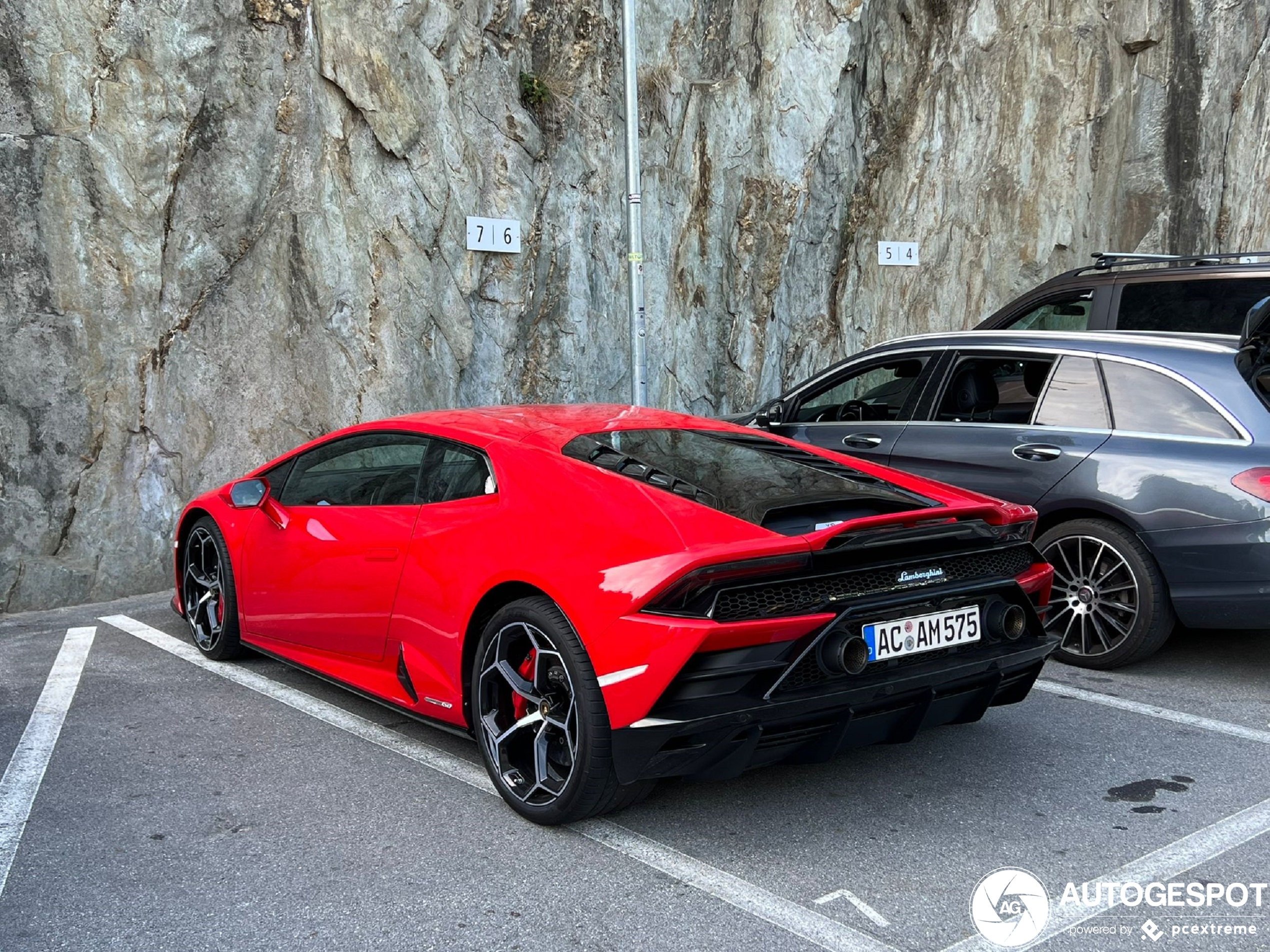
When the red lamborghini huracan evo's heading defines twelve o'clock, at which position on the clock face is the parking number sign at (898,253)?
The parking number sign is roughly at 2 o'clock from the red lamborghini huracan evo.

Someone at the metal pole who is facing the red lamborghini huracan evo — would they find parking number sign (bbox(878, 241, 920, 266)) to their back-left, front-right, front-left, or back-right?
back-left

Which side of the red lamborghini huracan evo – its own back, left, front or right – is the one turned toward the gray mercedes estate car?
right

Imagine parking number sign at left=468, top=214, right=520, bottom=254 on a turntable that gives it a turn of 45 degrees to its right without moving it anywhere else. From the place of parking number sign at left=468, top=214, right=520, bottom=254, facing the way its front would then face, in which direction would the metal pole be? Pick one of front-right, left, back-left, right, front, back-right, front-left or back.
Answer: back-left

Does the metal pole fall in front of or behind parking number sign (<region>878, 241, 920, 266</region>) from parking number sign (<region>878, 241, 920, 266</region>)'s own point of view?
in front

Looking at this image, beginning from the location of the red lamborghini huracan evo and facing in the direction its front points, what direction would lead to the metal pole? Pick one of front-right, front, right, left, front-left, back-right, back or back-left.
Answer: front-right

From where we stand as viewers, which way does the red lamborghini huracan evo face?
facing away from the viewer and to the left of the viewer

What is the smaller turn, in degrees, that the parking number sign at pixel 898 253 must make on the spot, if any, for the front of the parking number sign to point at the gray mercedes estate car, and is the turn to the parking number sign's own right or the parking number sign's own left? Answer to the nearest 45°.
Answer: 0° — it already faces it

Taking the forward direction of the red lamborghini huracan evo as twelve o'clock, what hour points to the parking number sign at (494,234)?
The parking number sign is roughly at 1 o'clock from the red lamborghini huracan evo.

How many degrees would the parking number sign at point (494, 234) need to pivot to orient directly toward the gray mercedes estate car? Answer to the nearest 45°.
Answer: approximately 45° to its left

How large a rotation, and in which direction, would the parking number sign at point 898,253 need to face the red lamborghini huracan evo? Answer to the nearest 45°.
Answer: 0° — it already faces it

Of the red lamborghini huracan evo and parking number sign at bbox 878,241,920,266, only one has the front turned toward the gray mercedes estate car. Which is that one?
the parking number sign

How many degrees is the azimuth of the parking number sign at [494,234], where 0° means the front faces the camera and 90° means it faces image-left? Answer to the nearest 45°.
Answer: approximately 0°
